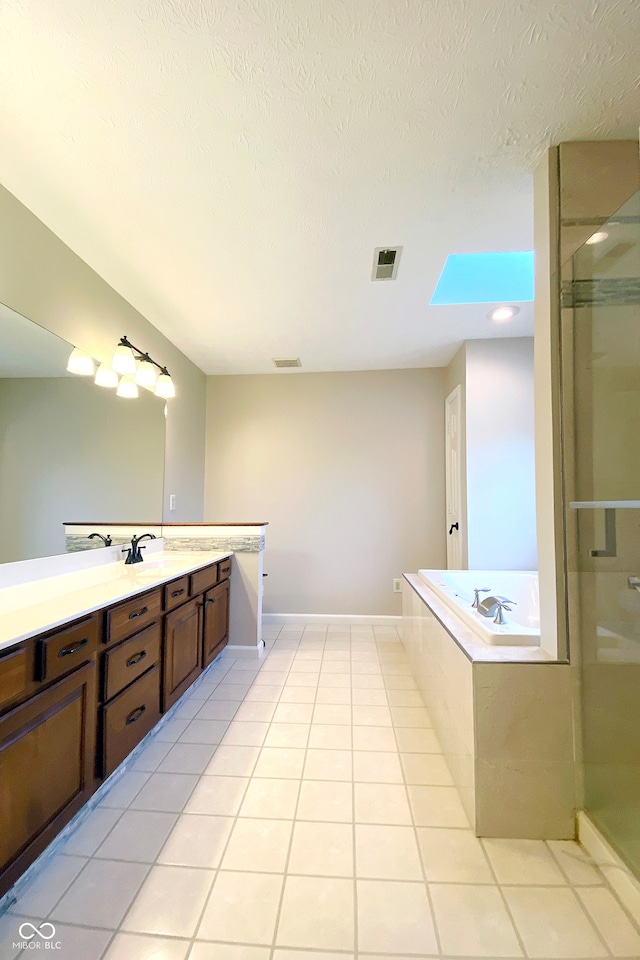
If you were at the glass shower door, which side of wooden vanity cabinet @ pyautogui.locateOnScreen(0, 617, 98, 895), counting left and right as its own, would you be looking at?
front

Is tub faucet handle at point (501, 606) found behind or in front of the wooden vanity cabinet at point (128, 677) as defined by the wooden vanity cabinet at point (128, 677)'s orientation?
in front

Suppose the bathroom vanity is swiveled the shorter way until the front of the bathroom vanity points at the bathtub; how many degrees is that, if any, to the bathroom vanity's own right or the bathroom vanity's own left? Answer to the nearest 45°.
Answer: approximately 45° to the bathroom vanity's own left

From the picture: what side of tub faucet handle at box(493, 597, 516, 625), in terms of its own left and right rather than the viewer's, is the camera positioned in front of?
right

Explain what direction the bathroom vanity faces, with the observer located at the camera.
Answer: facing the viewer and to the right of the viewer

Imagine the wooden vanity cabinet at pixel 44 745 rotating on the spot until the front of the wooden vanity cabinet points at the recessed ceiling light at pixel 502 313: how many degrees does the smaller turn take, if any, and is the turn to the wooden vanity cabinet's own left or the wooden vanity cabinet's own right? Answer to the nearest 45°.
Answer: approximately 45° to the wooden vanity cabinet's own left

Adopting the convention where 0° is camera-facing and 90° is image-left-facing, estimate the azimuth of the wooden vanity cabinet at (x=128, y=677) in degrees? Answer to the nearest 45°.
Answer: approximately 315°
